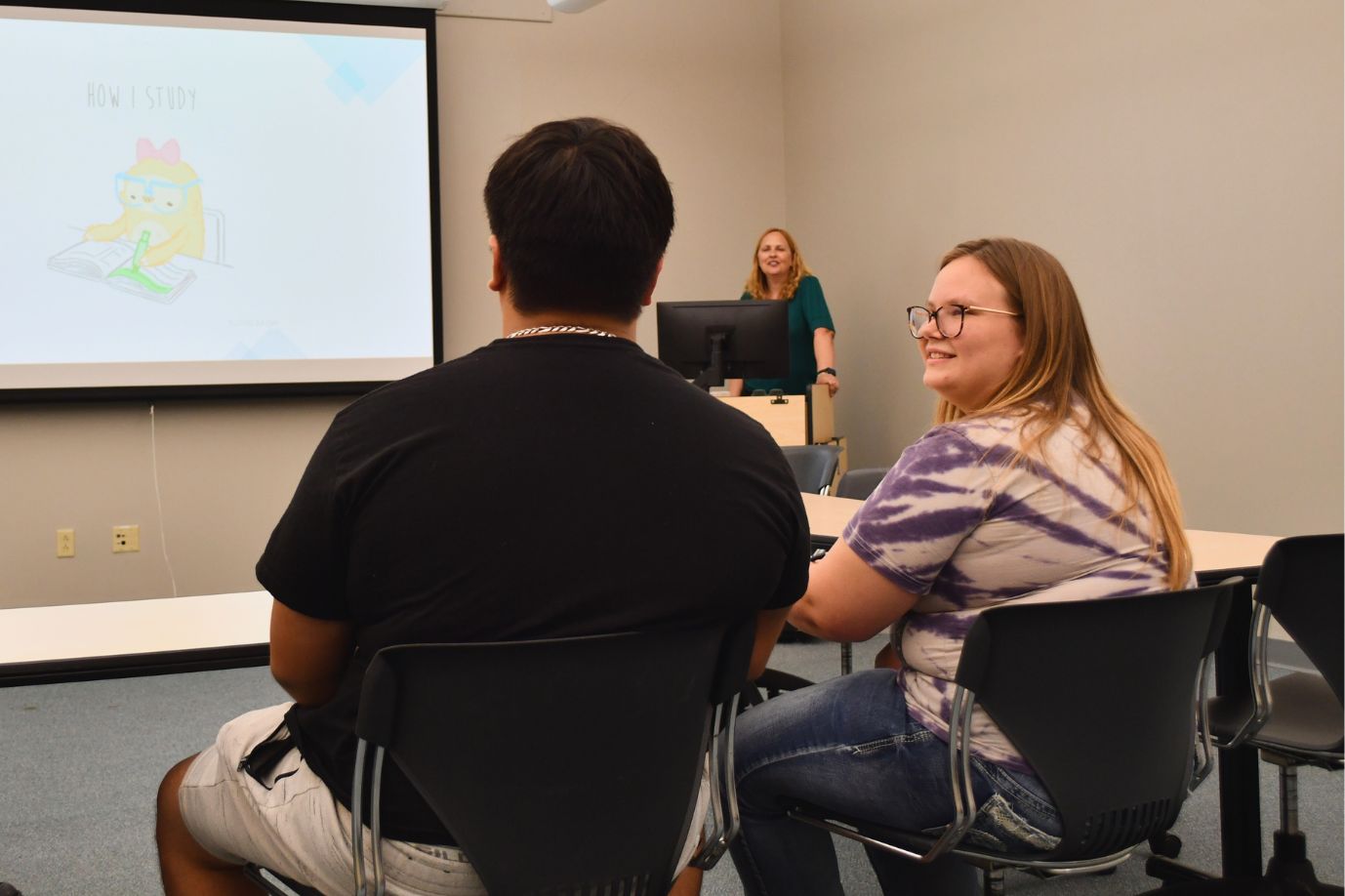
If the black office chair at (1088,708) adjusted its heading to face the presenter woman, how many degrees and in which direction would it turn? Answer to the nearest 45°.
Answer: approximately 45° to its right

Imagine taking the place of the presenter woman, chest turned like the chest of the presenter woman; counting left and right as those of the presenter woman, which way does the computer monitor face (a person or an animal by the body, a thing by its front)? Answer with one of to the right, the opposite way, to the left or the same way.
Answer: the opposite way

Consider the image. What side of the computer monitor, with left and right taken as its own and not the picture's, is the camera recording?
back

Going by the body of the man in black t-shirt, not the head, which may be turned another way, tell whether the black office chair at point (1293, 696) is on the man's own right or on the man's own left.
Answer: on the man's own right

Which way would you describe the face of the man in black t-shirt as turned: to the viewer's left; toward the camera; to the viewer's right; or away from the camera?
away from the camera

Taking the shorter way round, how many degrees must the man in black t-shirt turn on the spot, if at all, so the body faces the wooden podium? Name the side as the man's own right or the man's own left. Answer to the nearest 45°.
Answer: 0° — they already face it

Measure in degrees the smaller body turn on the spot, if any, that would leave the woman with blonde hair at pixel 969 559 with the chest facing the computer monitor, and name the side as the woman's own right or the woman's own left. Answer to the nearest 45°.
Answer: approximately 45° to the woman's own right

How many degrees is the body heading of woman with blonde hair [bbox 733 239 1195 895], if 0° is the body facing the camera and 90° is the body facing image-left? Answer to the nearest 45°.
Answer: approximately 135°

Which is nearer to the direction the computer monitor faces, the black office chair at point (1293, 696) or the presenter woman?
the presenter woman

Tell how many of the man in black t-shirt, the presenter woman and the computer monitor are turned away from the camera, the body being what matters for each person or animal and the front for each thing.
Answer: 2

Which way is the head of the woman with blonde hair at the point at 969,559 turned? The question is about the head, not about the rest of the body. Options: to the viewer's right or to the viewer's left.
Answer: to the viewer's left
